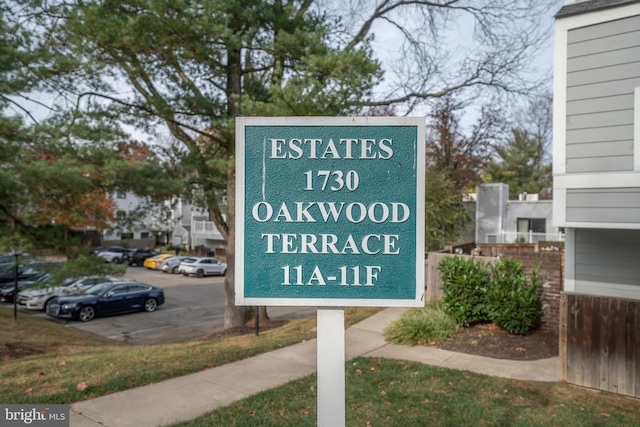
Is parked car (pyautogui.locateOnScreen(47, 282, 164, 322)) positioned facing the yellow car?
no

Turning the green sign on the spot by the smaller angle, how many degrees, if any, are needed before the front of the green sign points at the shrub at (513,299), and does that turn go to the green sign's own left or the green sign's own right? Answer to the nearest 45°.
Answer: approximately 135° to the green sign's own left

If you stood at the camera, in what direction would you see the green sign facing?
facing the viewer

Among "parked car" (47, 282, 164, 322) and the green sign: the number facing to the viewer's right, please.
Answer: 0

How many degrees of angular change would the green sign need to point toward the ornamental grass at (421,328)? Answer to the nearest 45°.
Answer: approximately 180°

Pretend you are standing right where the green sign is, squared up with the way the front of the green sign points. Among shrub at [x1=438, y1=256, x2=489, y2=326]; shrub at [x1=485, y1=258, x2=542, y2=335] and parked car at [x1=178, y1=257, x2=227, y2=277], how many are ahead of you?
0

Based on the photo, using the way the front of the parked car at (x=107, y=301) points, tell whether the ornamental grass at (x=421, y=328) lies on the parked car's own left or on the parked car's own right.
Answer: on the parked car's own left

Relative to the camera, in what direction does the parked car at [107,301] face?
facing the viewer and to the left of the viewer

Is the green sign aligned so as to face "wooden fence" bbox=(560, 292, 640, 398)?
no

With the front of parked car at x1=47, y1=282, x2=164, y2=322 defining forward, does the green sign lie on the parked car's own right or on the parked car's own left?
on the parked car's own left

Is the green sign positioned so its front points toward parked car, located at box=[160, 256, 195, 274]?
no

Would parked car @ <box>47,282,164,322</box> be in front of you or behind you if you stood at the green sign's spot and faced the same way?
behind

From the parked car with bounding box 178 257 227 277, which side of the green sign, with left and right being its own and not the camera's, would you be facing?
back
